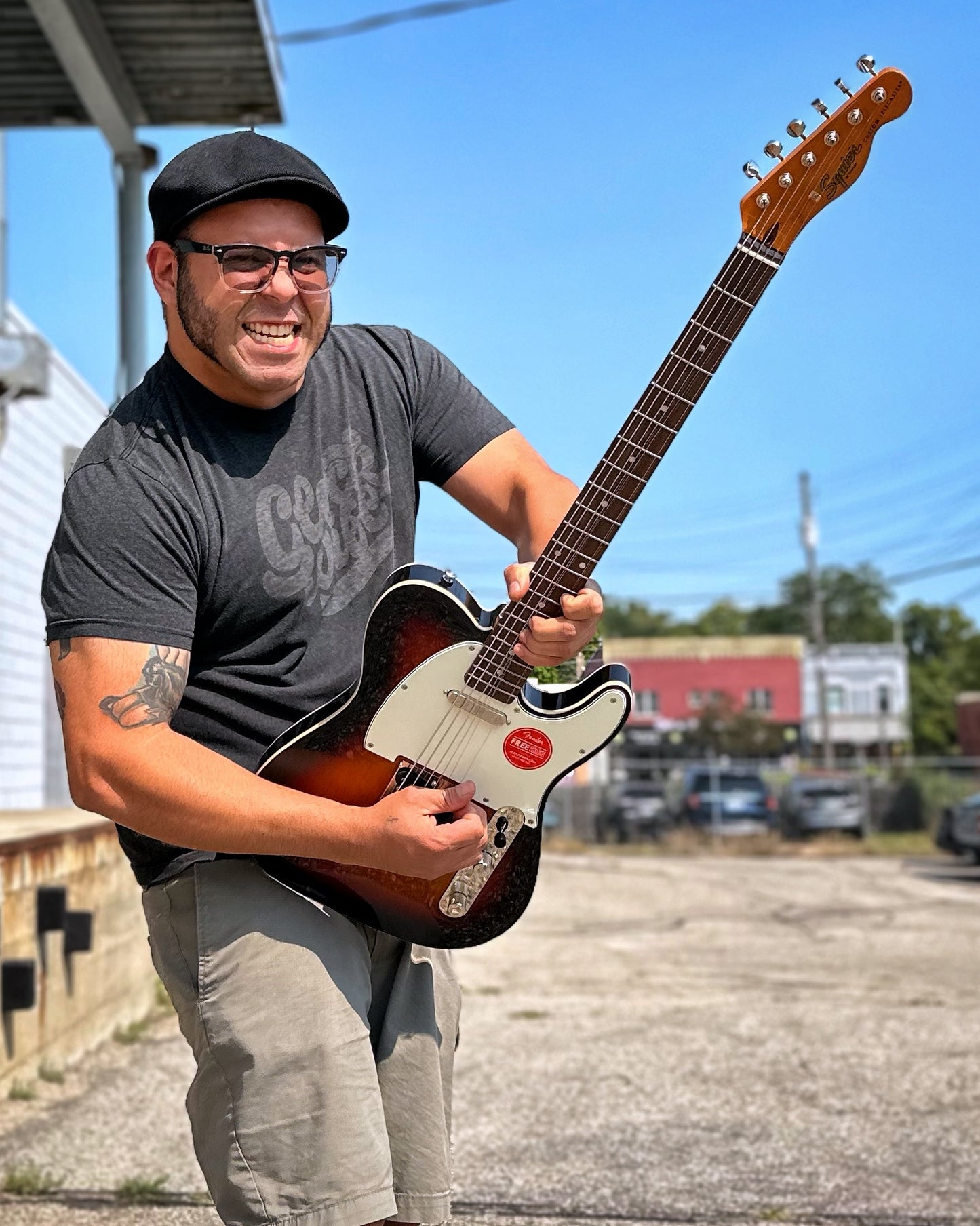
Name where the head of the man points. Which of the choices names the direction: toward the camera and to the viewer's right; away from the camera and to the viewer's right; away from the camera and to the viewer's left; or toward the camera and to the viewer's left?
toward the camera and to the viewer's right

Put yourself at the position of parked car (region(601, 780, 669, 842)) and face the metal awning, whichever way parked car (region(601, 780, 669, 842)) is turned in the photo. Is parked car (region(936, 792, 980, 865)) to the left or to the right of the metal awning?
left

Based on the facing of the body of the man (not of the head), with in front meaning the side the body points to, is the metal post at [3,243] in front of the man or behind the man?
behind

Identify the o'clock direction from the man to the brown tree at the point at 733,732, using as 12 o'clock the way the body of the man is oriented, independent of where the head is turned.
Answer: The brown tree is roughly at 8 o'clock from the man.

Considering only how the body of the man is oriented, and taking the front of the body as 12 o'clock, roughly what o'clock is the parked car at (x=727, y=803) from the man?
The parked car is roughly at 8 o'clock from the man.

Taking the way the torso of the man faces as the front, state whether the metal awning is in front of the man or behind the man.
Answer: behind

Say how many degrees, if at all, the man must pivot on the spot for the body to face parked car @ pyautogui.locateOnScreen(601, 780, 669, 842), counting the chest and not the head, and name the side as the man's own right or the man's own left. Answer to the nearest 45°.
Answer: approximately 135° to the man's own left
